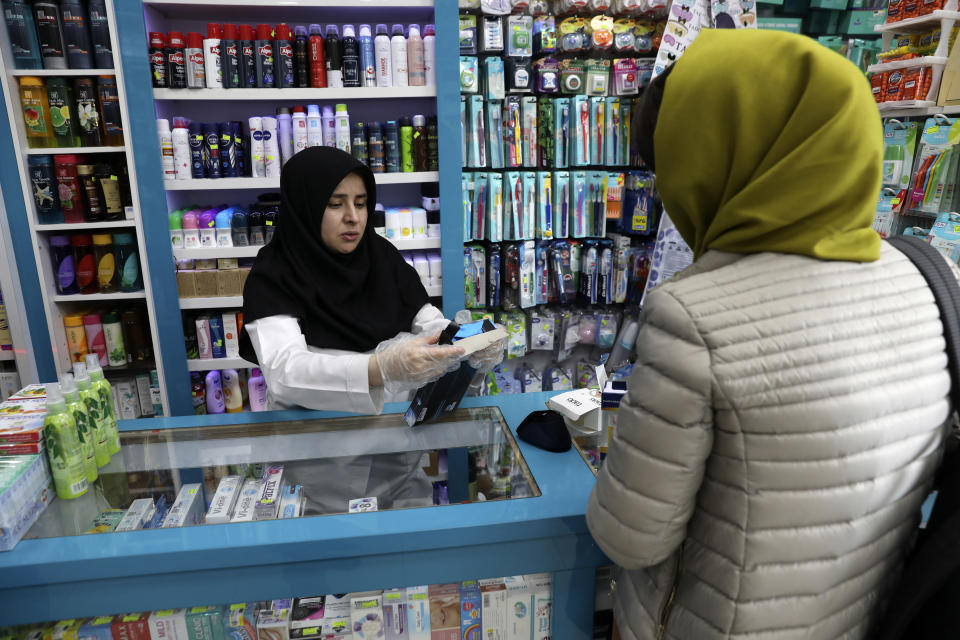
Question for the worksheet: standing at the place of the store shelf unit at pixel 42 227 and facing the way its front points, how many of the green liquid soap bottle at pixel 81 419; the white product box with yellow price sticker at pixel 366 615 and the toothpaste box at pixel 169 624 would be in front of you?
3

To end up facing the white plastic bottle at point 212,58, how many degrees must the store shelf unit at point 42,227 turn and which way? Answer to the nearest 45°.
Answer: approximately 45° to its left

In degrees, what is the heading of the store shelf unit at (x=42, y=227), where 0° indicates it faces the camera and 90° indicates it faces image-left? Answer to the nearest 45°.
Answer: approximately 0°

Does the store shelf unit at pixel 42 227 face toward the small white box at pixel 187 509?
yes

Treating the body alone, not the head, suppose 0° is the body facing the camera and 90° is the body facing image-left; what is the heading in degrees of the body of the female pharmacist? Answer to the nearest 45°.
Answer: approximately 315°
